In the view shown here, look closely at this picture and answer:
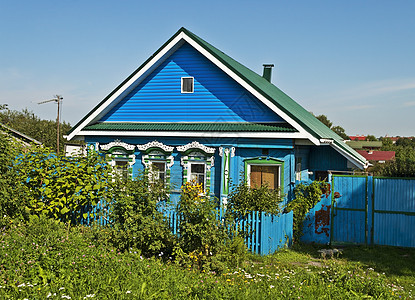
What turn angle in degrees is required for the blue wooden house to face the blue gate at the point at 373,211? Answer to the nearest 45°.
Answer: approximately 45° to its left

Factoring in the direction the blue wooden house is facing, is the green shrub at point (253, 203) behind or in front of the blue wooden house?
in front

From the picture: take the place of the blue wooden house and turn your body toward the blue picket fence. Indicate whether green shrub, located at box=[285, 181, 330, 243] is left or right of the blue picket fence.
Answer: left

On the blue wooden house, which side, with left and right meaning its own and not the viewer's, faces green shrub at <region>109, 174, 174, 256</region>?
front

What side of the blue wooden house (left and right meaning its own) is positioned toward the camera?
front

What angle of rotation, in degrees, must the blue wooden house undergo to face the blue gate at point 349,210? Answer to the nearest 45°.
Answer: approximately 45° to its left

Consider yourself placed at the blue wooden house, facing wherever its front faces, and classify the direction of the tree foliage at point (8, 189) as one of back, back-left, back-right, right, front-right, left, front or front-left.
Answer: front-right

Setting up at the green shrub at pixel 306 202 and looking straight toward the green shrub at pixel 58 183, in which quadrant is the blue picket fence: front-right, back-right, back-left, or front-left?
front-left

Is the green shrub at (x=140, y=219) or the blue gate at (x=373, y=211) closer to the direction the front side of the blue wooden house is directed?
the green shrub

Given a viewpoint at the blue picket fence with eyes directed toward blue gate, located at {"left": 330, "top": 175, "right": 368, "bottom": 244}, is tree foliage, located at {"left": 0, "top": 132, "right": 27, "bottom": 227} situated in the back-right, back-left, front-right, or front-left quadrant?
back-left

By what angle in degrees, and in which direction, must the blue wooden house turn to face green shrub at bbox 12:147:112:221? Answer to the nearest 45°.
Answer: approximately 45° to its right

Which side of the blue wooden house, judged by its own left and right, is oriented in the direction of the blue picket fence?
front
